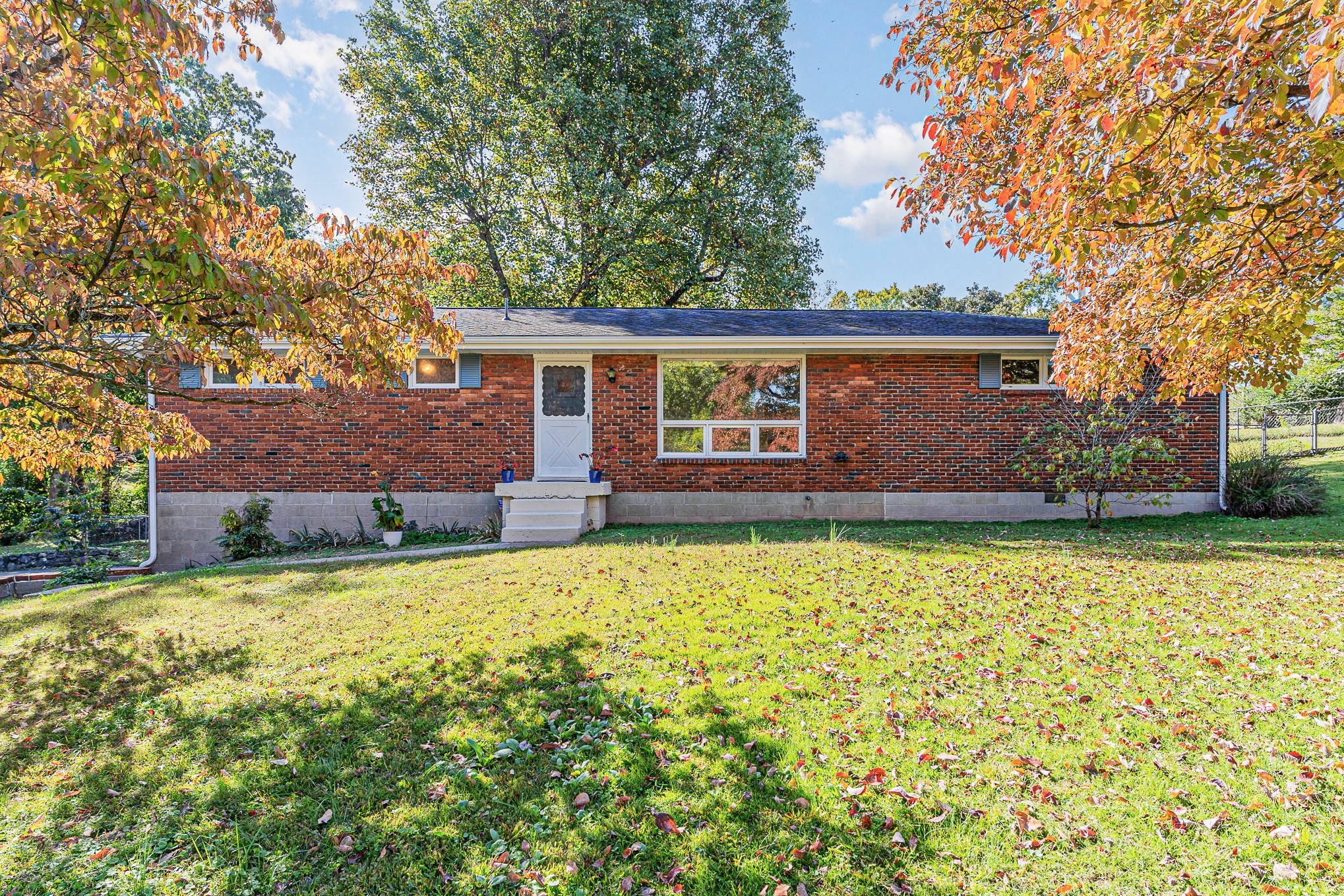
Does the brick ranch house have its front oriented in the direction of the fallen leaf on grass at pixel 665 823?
yes

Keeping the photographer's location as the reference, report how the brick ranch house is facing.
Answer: facing the viewer

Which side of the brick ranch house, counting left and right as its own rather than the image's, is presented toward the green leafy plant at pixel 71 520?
right

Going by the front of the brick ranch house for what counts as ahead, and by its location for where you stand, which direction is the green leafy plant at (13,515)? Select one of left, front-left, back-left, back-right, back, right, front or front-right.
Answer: right

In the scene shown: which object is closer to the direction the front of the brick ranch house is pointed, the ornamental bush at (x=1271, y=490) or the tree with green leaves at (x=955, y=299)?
the ornamental bush

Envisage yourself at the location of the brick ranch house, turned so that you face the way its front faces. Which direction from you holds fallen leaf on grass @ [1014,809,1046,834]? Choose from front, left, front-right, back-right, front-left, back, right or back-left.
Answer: front

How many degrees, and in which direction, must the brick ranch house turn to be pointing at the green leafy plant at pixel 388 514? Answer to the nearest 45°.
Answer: approximately 90° to its right

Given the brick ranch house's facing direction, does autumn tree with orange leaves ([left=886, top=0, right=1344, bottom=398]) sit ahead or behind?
ahead

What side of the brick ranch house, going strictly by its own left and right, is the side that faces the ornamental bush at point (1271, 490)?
left
